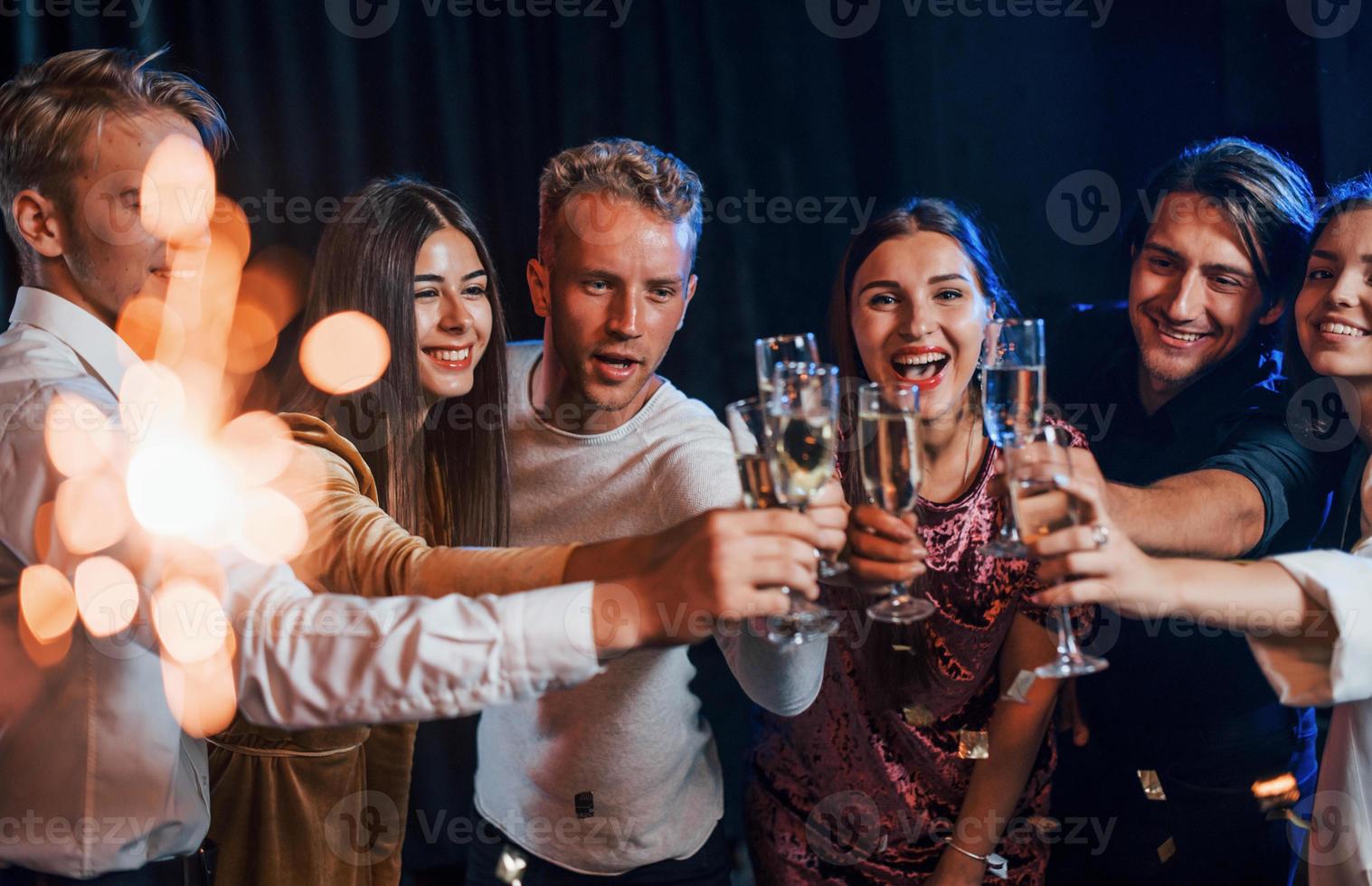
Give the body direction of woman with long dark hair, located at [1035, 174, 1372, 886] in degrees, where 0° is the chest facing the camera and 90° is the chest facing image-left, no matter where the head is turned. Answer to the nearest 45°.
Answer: approximately 45°

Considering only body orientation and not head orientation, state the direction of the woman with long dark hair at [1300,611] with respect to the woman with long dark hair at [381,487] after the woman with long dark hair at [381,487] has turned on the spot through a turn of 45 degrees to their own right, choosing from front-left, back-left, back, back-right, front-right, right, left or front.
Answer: front-left

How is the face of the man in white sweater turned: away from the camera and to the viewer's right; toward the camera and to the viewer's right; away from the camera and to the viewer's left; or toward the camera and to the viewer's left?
toward the camera and to the viewer's right

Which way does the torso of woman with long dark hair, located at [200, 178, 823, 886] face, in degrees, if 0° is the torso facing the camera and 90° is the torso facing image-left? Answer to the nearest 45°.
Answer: approximately 315°

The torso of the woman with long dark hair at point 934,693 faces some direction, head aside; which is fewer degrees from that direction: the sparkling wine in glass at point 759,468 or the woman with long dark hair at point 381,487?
the sparkling wine in glass

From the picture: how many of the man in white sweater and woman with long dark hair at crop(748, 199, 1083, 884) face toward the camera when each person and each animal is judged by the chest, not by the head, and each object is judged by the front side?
2

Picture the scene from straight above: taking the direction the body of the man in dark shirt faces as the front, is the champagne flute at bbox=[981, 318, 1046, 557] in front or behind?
in front

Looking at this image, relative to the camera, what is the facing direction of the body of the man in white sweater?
toward the camera

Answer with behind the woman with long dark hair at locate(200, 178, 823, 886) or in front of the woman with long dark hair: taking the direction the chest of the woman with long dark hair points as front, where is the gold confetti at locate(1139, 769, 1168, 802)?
in front

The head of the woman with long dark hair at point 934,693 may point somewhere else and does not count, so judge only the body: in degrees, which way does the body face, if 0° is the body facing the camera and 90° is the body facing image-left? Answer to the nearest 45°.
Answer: approximately 0°

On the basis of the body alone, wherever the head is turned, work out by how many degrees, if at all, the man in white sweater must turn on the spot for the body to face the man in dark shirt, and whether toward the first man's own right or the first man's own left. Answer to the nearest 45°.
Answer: approximately 90° to the first man's own left

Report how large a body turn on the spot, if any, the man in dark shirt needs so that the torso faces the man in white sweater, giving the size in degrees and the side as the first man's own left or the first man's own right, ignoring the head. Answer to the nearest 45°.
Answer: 0° — they already face them
